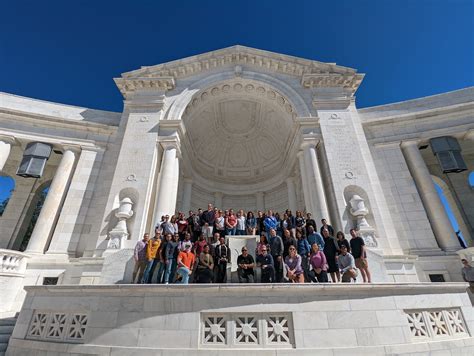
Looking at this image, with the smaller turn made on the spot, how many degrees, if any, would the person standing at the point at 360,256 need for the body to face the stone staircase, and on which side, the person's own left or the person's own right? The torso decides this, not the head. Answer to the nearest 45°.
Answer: approximately 90° to the person's own right

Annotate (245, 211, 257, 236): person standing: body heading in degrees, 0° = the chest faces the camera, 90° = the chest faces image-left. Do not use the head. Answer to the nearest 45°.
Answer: approximately 0°

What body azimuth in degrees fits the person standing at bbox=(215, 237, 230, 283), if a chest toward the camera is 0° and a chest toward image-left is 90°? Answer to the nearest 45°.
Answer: approximately 0°
